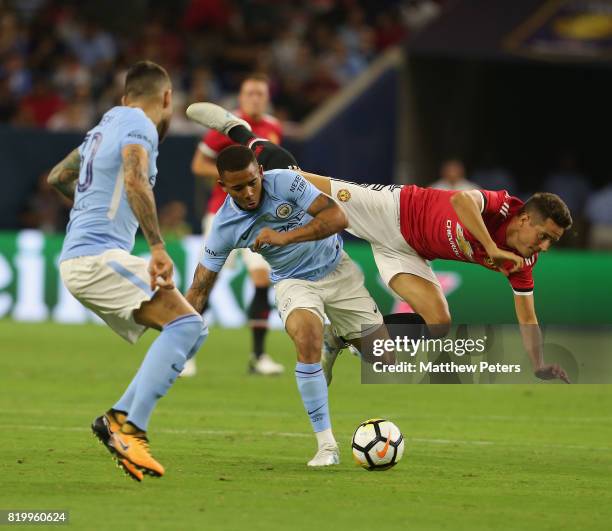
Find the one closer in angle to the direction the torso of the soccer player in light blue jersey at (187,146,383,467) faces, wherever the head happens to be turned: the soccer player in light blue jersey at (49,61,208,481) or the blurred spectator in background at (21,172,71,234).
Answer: the soccer player in light blue jersey

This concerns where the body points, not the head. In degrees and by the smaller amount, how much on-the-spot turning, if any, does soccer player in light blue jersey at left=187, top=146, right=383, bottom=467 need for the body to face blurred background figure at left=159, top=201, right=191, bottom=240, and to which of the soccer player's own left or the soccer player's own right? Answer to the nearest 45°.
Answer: approximately 180°

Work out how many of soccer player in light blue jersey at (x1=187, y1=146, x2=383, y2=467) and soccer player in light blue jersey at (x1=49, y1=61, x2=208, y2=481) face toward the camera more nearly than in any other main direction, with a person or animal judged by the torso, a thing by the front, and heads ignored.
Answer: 1

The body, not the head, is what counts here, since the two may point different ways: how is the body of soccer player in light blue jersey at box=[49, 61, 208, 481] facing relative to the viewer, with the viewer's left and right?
facing away from the viewer and to the right of the viewer

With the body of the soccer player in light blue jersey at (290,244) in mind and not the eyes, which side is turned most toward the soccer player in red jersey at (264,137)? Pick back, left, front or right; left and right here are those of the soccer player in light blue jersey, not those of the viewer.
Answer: back

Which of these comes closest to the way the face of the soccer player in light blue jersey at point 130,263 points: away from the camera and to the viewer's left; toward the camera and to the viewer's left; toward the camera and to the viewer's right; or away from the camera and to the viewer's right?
away from the camera and to the viewer's right

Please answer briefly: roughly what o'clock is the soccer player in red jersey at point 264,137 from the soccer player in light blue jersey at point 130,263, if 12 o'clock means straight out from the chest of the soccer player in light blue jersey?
The soccer player in red jersey is roughly at 11 o'clock from the soccer player in light blue jersey.

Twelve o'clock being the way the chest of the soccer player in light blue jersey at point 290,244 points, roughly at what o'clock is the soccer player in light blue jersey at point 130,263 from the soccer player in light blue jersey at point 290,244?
the soccer player in light blue jersey at point 130,263 is roughly at 2 o'clock from the soccer player in light blue jersey at point 290,244.

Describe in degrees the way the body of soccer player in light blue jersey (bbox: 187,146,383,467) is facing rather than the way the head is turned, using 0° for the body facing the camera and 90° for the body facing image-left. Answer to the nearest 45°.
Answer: approximately 0°
